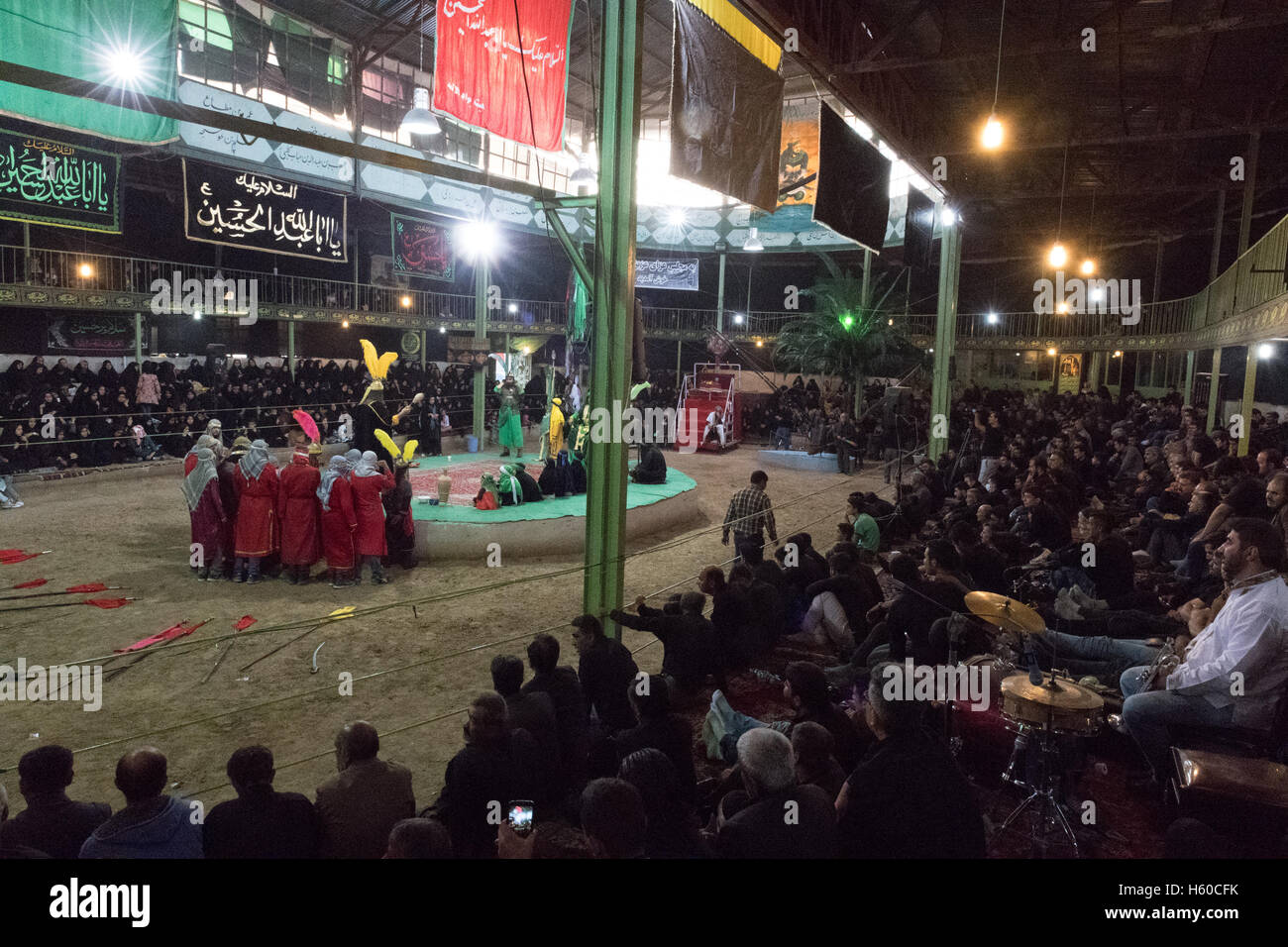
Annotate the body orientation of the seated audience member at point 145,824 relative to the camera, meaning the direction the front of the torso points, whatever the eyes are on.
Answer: away from the camera

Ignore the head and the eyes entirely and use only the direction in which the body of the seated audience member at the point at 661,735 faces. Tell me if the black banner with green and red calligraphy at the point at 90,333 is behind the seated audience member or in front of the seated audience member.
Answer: in front

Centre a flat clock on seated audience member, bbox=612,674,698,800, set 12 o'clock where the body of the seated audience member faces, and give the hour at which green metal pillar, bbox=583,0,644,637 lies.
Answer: The green metal pillar is roughly at 1 o'clock from the seated audience member.

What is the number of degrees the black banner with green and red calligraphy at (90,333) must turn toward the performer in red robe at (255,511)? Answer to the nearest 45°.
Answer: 0° — it already faces them

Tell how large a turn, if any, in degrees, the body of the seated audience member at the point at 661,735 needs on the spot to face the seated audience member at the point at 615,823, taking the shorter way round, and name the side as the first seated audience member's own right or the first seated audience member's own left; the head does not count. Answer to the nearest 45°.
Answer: approximately 135° to the first seated audience member's own left

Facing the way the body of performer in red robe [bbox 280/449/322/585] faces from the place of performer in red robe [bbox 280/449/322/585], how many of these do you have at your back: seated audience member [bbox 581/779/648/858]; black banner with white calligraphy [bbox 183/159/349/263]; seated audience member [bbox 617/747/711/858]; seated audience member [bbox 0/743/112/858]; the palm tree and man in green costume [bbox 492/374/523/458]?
3

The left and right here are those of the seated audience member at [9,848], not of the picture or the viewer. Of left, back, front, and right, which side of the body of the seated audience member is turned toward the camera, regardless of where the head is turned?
back

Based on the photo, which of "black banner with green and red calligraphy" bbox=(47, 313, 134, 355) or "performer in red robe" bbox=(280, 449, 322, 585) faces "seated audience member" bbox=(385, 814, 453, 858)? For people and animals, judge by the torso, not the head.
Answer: the black banner with green and red calligraphy

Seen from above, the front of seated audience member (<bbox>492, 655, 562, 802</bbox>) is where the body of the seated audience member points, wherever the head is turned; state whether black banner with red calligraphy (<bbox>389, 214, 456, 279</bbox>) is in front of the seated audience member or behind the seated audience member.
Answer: in front

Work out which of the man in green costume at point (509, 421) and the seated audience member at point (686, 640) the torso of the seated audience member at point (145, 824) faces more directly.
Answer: the man in green costume

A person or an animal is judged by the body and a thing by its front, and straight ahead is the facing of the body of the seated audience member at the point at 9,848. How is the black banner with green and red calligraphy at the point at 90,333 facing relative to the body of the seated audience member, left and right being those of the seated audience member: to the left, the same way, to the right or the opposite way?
the opposite way

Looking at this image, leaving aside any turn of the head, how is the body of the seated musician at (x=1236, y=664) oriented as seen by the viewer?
to the viewer's left

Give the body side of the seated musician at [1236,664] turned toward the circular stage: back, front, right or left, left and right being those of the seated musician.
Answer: front
